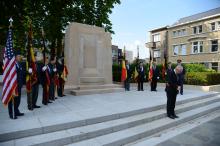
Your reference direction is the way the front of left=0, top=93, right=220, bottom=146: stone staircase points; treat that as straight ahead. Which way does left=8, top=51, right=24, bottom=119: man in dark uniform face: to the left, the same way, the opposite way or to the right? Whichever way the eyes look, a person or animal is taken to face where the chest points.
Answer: to the left

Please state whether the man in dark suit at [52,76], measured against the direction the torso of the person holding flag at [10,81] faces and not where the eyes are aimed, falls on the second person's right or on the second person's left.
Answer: on the second person's left

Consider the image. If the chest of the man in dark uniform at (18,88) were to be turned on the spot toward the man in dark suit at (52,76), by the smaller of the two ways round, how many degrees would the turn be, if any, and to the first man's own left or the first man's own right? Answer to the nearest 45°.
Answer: approximately 45° to the first man's own left

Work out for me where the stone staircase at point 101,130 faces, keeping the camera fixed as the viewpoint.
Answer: facing the viewer and to the right of the viewer

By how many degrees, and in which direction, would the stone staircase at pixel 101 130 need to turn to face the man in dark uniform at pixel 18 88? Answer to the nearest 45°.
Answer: approximately 135° to its right

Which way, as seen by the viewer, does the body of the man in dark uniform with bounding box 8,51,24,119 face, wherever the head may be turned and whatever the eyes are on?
to the viewer's right

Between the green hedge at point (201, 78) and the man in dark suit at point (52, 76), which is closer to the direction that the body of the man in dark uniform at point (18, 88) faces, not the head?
the green hedge

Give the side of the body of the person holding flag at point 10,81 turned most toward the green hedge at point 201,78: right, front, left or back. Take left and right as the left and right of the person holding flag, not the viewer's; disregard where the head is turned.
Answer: front

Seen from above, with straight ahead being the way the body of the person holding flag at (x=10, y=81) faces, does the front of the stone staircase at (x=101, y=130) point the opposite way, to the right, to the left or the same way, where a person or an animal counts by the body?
to the right

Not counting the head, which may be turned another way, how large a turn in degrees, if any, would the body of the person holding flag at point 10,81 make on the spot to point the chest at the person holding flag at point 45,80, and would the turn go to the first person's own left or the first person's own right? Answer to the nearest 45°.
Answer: approximately 45° to the first person's own left

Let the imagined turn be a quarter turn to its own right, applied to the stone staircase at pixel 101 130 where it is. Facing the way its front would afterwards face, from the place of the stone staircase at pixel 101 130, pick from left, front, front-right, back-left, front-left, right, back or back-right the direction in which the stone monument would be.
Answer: back-right
